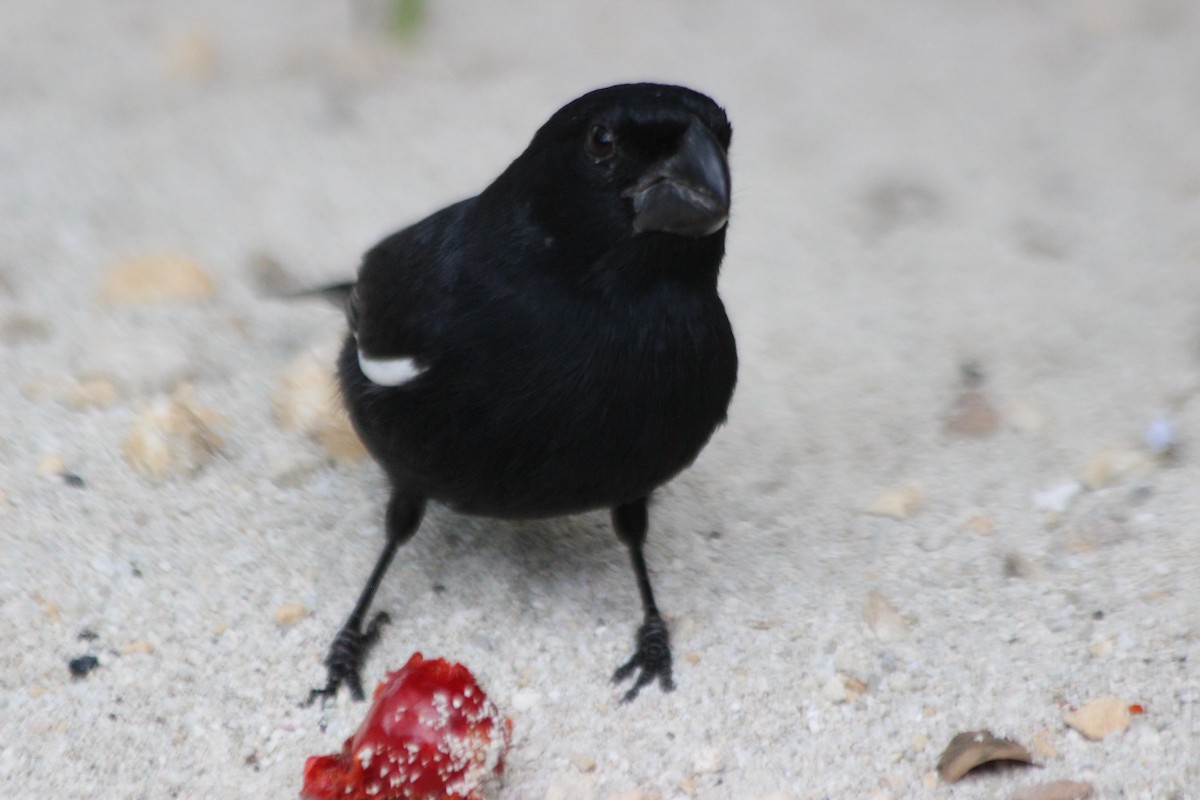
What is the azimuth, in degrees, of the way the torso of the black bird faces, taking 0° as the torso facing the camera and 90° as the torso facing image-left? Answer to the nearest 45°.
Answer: approximately 315°

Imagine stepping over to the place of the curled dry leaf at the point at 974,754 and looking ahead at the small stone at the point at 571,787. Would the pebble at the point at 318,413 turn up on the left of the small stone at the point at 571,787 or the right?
right

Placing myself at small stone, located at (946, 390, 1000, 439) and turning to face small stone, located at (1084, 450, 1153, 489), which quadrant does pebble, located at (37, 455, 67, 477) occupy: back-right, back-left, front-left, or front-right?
back-right

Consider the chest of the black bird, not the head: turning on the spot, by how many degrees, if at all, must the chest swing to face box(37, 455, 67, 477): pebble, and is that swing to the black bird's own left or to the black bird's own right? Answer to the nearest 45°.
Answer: approximately 135° to the black bird's own right

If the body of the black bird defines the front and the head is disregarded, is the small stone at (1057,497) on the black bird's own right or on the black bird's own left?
on the black bird's own left

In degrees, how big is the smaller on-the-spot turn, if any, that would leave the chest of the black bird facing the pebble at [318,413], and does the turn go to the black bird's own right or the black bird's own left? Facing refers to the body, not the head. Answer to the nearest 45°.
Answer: approximately 180°

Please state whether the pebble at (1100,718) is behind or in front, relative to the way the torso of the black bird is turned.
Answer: in front

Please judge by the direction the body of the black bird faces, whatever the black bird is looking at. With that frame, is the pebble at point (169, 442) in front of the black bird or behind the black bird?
behind

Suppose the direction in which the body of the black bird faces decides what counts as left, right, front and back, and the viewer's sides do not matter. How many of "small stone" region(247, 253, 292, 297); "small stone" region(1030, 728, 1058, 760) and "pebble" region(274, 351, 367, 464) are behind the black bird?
2
